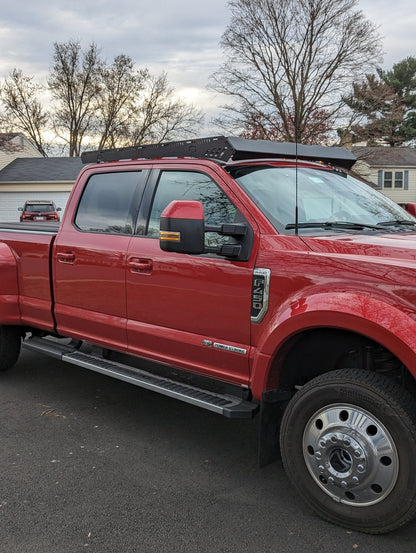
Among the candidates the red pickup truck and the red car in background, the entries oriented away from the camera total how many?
1

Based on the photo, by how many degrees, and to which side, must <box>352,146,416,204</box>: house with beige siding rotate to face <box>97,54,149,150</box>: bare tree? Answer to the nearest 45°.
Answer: approximately 90° to its right

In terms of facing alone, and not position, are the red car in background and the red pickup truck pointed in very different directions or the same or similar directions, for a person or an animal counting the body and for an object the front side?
very different directions

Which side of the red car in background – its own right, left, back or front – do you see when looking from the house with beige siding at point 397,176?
right

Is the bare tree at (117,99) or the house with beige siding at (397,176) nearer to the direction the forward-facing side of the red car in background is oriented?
the bare tree

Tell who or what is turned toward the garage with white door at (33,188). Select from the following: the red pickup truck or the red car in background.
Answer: the red car in background

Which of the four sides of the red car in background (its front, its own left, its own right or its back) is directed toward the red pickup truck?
back

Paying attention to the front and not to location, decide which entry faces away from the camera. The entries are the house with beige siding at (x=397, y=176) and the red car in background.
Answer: the red car in background

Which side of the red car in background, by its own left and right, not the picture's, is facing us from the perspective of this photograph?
back

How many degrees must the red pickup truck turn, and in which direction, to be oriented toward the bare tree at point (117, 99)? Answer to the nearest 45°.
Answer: approximately 135° to its left

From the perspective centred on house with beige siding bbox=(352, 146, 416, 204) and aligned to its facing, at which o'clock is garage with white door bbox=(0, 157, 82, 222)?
garage with white door bbox=(0, 157, 82, 222) is roughly at 2 o'clock from house with beige siding bbox=(352, 146, 416, 204).

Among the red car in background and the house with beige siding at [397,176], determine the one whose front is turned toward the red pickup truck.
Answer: the house with beige siding

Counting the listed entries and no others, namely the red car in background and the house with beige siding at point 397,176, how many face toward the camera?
1

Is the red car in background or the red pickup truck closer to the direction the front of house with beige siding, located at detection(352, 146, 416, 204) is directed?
the red pickup truck
